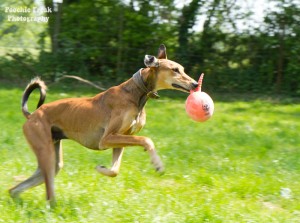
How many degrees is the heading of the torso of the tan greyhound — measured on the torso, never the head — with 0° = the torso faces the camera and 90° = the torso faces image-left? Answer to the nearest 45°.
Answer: approximately 270°
